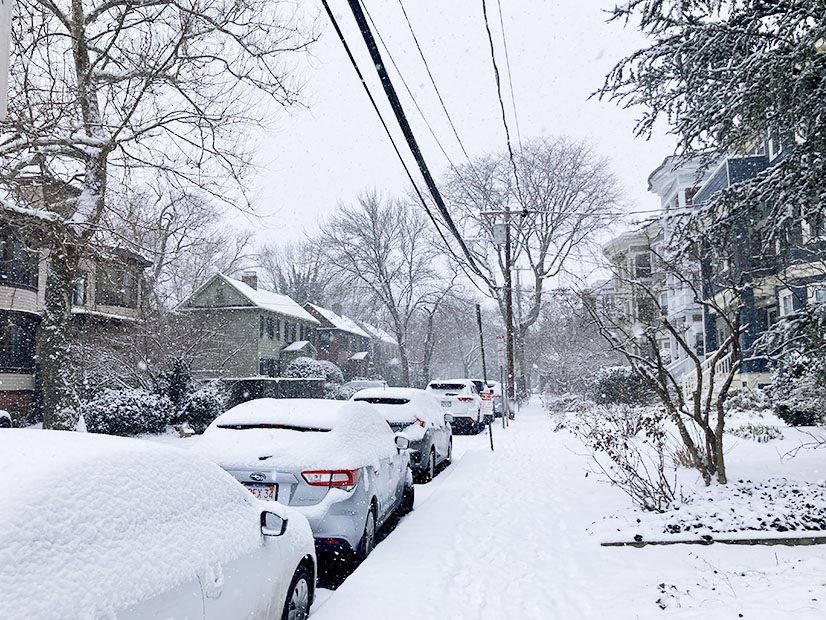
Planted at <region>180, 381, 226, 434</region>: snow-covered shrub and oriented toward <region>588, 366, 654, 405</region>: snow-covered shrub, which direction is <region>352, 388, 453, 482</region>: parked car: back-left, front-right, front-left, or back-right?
front-right

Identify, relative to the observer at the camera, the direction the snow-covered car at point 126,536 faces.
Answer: facing away from the viewer and to the right of the viewer

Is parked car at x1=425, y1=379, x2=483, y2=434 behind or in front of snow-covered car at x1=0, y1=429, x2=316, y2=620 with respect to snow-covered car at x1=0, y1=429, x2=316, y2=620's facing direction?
in front

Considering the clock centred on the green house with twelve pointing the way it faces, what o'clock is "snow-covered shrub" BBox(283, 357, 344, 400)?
The snow-covered shrub is roughly at 11 o'clock from the green house.

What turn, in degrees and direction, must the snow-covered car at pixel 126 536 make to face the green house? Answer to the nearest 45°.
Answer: approximately 45° to its left

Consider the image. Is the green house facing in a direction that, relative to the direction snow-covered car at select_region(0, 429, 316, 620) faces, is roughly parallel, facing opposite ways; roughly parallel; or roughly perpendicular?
roughly perpendicular

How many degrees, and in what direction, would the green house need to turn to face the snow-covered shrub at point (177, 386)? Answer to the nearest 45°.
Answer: approximately 45° to its right

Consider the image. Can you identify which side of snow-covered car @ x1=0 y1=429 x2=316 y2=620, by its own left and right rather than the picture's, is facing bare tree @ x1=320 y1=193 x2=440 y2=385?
front

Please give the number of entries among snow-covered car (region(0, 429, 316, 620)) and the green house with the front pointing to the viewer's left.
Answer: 0

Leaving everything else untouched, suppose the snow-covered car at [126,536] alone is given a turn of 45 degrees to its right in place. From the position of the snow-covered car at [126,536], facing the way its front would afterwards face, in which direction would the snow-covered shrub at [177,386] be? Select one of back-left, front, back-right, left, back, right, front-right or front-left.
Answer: left

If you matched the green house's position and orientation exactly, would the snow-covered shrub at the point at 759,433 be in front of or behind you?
in front

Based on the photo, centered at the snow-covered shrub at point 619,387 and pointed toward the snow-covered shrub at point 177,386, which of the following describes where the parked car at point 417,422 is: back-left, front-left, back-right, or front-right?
front-left

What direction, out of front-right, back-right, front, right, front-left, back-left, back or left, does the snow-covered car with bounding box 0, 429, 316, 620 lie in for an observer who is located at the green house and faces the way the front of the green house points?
front-right
